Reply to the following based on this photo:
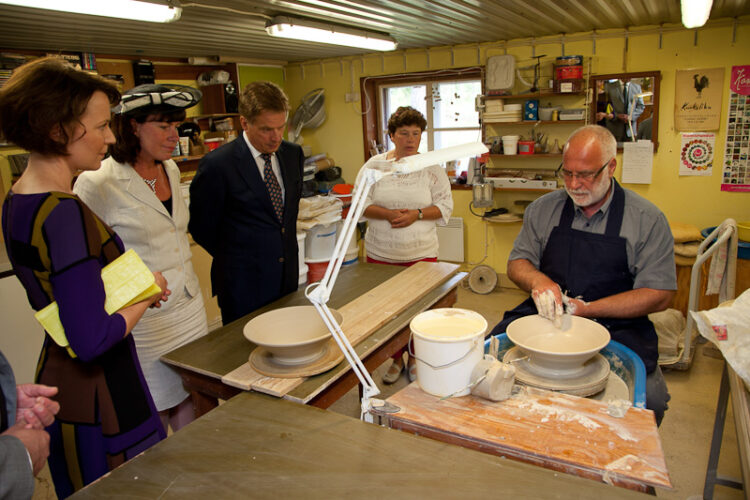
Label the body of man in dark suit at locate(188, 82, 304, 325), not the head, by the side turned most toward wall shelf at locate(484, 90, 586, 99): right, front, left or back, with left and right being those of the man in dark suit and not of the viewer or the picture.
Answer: left

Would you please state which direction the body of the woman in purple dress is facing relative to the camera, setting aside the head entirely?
to the viewer's right

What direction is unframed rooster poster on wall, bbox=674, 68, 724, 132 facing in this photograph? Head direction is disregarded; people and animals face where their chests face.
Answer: toward the camera

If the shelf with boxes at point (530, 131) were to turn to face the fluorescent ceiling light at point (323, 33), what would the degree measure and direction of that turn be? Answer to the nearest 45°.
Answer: approximately 45° to its right

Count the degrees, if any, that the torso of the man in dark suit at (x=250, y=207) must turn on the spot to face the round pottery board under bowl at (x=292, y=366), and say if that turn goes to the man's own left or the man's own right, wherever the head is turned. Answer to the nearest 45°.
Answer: approximately 45° to the man's own right

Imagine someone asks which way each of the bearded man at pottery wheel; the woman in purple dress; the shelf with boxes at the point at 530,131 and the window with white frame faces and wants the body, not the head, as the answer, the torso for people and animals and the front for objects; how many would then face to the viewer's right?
1

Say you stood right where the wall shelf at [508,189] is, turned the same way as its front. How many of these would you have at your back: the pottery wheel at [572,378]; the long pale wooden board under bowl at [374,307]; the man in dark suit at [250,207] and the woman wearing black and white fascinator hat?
0

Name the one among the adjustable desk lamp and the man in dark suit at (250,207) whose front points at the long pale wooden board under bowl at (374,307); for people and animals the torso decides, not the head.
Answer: the man in dark suit

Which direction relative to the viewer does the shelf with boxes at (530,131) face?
toward the camera

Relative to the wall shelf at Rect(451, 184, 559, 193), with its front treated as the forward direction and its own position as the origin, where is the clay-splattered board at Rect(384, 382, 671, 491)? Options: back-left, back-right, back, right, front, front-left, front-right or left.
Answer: front

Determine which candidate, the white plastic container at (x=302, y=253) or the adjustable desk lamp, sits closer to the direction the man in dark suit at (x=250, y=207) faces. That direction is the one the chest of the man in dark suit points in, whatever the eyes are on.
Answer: the adjustable desk lamp

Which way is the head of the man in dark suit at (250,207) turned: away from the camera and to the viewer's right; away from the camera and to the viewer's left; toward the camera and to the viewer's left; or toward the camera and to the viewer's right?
toward the camera and to the viewer's right

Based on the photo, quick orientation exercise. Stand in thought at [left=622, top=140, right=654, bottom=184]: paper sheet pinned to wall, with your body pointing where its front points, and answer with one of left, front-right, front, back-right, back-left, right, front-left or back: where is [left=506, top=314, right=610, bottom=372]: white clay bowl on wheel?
front

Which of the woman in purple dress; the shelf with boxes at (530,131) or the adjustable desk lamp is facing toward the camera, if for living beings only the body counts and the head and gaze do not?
the shelf with boxes

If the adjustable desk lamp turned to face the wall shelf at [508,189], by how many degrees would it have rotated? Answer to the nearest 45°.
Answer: approximately 90° to its left
